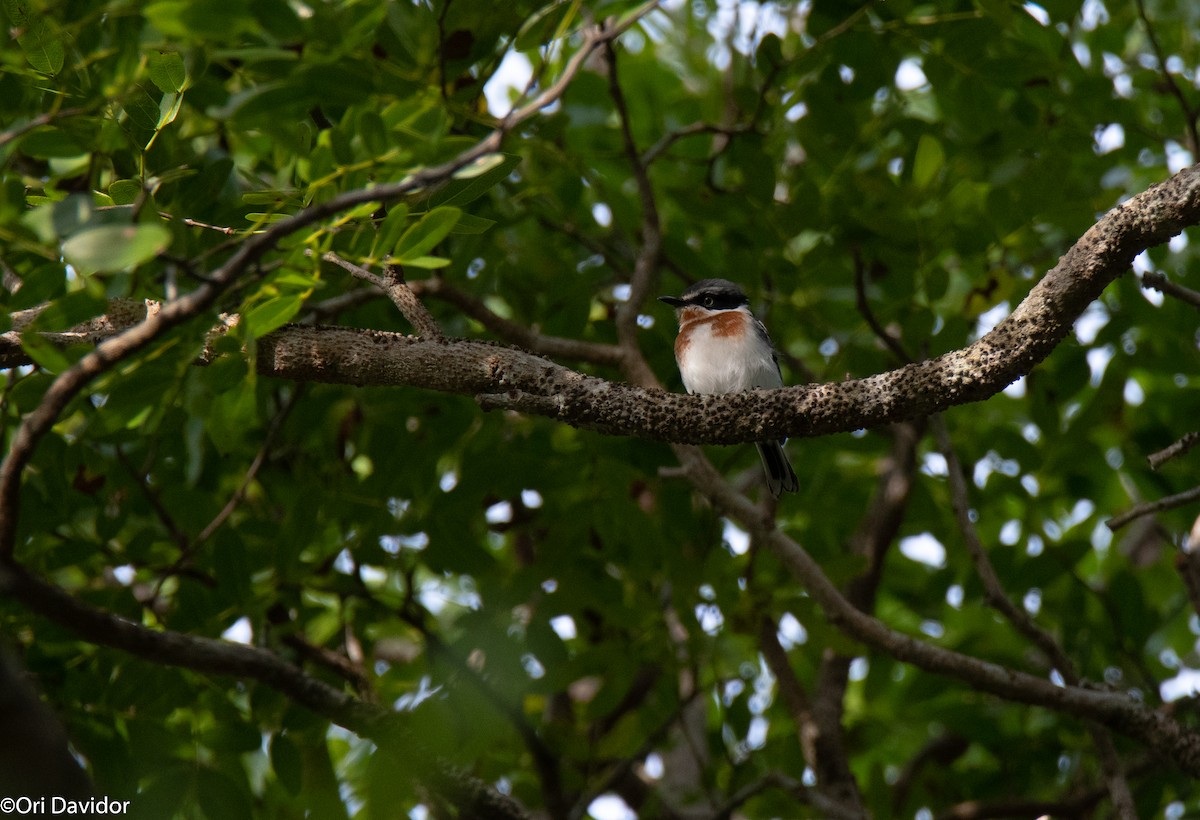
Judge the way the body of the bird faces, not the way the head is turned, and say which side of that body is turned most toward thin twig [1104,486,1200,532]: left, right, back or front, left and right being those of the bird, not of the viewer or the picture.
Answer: left

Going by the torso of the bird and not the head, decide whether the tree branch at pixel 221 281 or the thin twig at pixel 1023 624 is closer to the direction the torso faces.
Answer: the tree branch

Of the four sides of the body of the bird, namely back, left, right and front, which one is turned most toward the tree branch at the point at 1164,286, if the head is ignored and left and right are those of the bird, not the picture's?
left

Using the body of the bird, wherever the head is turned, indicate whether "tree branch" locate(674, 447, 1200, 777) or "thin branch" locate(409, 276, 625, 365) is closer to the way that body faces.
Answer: the thin branch

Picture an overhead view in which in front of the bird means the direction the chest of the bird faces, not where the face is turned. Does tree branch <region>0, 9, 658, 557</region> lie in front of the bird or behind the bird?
in front

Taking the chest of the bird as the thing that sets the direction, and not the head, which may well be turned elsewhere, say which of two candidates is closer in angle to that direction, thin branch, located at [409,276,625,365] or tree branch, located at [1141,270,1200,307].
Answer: the thin branch

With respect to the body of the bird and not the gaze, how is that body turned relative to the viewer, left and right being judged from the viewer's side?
facing the viewer and to the left of the viewer
